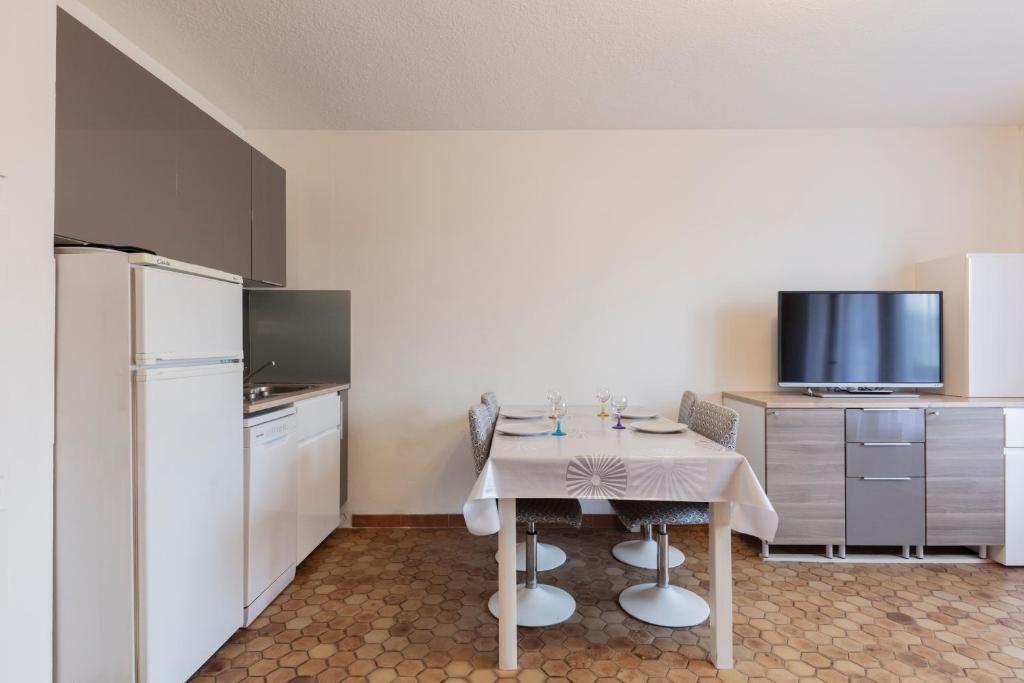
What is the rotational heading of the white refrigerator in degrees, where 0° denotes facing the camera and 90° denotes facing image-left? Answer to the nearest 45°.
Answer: approximately 315°

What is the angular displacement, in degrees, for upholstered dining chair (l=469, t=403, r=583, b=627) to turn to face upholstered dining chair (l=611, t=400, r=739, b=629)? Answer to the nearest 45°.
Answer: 0° — it already faces it

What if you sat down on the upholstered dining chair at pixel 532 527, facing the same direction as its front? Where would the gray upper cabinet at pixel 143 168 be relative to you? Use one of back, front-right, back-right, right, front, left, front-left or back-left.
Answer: back

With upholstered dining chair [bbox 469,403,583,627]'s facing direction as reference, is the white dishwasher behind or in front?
behind

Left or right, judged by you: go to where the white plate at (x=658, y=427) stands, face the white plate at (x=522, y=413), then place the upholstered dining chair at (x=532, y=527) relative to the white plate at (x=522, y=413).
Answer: left

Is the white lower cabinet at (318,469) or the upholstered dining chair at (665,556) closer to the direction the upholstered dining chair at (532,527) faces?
the upholstered dining chair

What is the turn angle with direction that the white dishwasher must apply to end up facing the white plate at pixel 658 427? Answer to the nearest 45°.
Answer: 0° — it already faces it

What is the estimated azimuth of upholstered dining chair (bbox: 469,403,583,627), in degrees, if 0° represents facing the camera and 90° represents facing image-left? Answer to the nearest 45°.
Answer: approximately 270°
